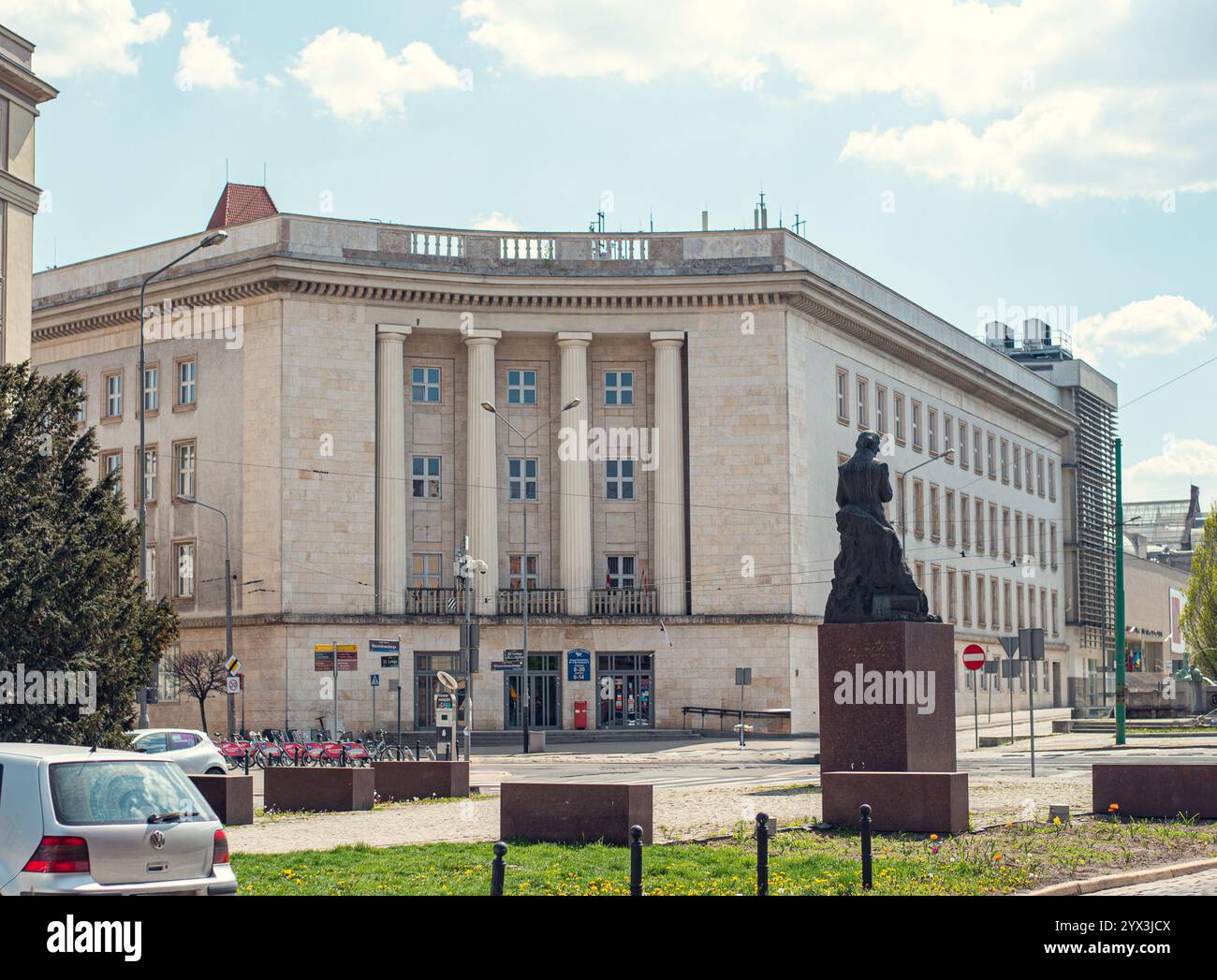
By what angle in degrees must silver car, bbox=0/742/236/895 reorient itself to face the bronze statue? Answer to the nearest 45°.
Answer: approximately 90° to its right

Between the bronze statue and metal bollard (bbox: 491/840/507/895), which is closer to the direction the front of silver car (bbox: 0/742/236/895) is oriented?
the bronze statue

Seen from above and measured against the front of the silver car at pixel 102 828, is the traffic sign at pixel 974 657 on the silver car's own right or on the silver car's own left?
on the silver car's own right

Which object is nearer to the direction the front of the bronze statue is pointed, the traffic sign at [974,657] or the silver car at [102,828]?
the traffic sign

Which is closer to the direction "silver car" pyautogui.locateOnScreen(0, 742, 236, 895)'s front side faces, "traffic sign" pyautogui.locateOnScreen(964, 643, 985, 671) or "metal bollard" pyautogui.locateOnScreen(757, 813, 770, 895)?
the traffic sign

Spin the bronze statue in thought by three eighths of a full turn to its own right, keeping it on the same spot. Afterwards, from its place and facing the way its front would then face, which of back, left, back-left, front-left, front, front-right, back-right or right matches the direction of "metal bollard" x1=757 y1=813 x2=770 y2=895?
front

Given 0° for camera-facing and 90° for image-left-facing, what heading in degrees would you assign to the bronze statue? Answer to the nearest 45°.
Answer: approximately 225°

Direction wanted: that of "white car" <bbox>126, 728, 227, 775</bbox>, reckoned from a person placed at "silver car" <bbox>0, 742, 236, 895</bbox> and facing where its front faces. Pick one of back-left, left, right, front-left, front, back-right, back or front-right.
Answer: front-right

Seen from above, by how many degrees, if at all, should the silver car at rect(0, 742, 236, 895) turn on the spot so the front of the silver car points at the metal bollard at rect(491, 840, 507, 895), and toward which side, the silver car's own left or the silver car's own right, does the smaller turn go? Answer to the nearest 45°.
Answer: approximately 135° to the silver car's own right

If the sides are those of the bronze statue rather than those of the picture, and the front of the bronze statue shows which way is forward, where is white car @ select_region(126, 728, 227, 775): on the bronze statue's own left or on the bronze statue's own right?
on the bronze statue's own left

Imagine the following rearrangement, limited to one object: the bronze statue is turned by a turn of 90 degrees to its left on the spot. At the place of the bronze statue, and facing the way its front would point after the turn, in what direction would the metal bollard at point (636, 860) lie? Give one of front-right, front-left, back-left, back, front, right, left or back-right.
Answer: back-left

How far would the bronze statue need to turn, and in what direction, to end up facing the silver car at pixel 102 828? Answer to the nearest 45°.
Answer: approximately 135° to its right

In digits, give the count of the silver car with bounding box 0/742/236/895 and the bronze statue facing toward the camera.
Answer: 0

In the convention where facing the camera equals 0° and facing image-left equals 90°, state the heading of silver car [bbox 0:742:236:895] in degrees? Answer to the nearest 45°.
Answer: approximately 135°
